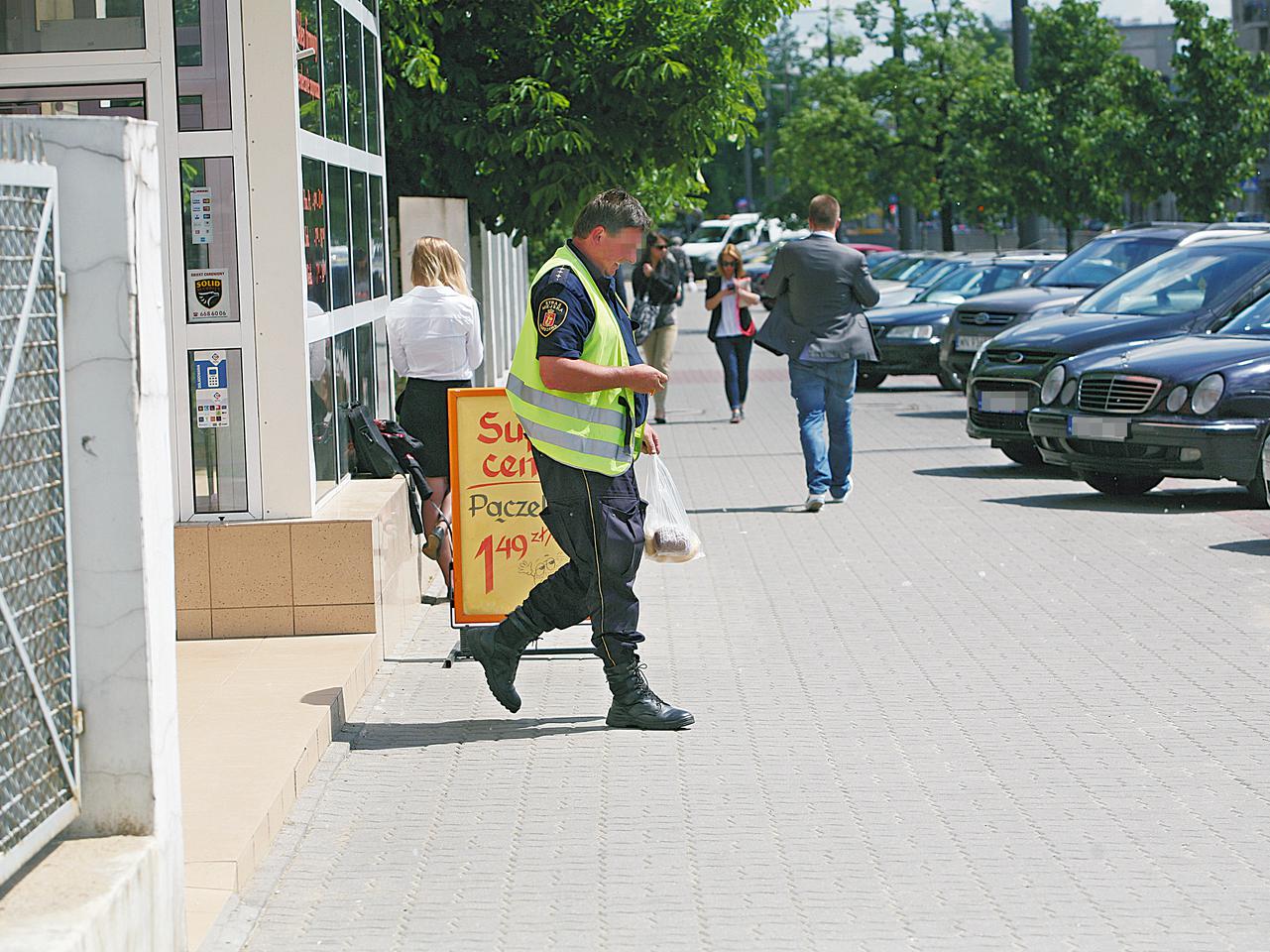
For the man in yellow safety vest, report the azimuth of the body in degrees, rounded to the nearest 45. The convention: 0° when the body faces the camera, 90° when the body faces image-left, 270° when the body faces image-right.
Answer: approximately 270°

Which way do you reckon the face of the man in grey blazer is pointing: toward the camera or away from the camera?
away from the camera

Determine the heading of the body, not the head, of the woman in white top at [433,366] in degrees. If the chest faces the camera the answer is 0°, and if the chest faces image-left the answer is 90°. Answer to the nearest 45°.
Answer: approximately 180°

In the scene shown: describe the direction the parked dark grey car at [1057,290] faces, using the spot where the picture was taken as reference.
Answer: facing the viewer and to the left of the viewer

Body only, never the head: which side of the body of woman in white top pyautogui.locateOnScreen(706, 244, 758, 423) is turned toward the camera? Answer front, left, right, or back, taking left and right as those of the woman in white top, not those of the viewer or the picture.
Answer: front

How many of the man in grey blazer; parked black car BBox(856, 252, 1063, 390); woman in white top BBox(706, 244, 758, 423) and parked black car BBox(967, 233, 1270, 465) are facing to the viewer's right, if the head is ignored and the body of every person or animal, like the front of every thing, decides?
0

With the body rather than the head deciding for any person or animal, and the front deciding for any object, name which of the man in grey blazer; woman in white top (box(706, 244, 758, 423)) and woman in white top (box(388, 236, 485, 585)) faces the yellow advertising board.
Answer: woman in white top (box(706, 244, 758, 423))

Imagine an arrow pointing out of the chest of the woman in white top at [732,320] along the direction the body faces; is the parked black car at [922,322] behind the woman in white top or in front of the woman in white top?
behind

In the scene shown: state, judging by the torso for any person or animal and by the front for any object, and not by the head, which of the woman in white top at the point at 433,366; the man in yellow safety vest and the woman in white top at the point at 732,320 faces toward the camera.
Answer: the woman in white top at the point at 732,320

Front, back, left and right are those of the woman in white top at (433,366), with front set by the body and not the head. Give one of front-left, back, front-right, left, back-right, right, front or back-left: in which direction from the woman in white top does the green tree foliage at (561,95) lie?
front

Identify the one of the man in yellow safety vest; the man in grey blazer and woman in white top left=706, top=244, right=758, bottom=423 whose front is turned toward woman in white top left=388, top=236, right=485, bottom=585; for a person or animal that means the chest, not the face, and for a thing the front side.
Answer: woman in white top left=706, top=244, right=758, bottom=423

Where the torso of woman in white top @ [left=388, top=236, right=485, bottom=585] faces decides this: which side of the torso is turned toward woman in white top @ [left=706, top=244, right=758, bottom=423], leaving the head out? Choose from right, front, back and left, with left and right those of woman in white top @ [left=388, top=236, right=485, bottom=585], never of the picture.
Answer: front

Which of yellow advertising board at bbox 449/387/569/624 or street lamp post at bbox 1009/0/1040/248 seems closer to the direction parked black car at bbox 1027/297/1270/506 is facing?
the yellow advertising board

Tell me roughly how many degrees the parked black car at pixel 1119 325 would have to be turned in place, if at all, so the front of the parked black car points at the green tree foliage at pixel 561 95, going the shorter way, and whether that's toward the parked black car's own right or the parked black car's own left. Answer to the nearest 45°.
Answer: approximately 45° to the parked black car's own right

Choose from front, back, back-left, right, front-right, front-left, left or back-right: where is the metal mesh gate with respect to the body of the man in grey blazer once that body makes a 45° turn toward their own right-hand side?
back-right

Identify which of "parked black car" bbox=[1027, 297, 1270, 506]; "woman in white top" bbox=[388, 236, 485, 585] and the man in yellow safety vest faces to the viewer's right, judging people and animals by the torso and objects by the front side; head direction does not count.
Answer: the man in yellow safety vest

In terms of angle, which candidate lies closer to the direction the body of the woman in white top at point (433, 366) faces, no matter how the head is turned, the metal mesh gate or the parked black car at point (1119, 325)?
the parked black car

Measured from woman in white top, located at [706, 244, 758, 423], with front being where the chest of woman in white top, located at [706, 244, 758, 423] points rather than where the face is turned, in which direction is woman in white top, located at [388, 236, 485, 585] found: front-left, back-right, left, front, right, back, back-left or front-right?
front
